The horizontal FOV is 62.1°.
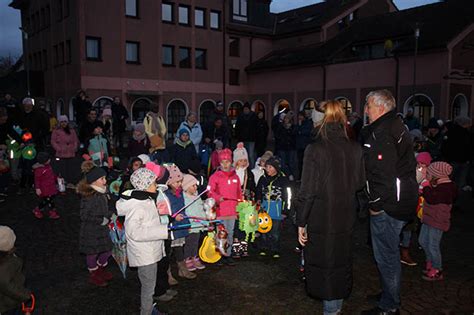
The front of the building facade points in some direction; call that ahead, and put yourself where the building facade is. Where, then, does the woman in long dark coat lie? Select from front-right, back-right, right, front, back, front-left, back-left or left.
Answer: front

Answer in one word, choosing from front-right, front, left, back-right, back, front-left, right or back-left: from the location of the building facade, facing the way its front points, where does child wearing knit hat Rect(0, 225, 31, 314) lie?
front

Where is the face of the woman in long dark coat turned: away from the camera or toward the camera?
away from the camera

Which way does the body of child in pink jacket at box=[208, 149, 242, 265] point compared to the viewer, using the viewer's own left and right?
facing the viewer

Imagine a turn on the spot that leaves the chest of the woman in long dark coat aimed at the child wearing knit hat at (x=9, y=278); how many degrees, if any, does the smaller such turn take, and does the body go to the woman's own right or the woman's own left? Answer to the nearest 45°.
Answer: approximately 90° to the woman's own left

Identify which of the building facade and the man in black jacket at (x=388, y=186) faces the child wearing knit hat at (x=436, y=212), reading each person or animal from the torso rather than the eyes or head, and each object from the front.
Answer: the building facade

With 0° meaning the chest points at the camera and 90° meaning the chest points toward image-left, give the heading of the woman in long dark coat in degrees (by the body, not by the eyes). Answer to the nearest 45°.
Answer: approximately 180°

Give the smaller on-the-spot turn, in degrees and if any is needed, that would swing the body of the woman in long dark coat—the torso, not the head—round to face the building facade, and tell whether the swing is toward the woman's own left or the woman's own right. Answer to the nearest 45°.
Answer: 0° — they already face it

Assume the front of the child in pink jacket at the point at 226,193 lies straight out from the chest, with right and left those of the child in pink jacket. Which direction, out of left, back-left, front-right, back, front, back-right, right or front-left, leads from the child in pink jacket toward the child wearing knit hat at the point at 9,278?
front-right

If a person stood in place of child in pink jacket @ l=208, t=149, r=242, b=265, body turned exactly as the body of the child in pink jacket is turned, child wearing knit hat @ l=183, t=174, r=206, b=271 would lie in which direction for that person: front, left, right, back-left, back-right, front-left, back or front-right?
front-right

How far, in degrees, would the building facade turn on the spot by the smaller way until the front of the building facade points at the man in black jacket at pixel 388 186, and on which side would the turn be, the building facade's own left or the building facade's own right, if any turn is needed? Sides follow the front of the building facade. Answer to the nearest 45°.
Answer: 0° — it already faces them

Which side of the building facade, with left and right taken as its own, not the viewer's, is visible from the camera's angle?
front
